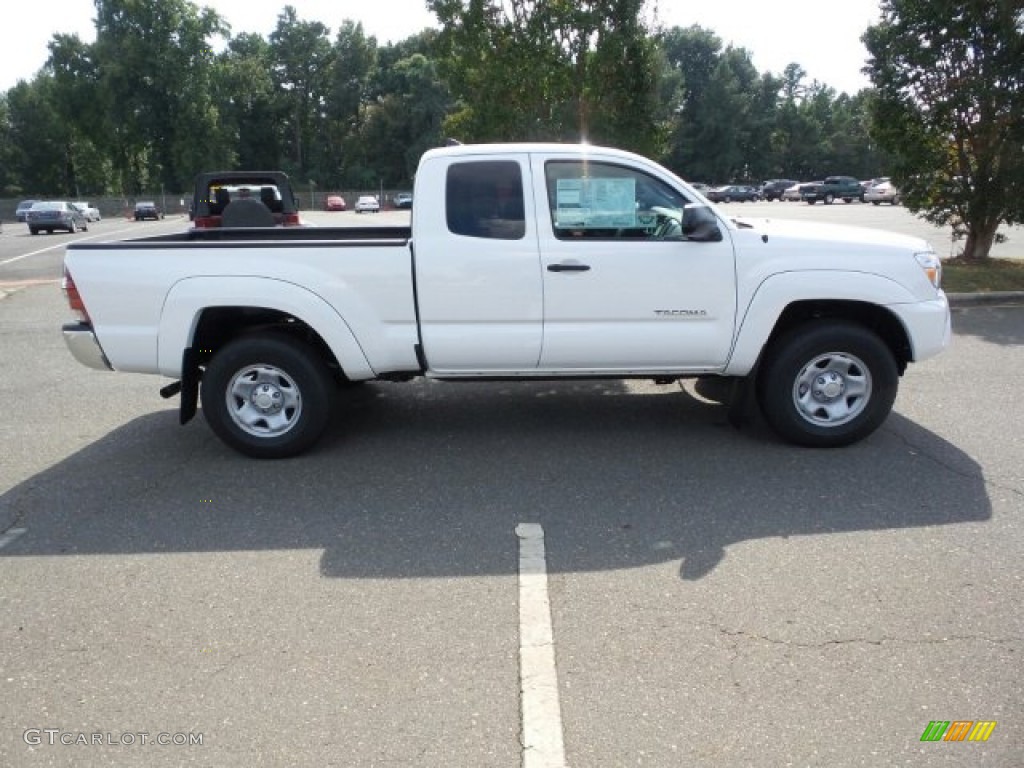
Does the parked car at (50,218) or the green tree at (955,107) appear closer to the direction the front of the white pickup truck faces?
the green tree

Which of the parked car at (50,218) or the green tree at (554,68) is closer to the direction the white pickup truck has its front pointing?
the green tree

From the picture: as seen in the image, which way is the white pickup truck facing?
to the viewer's right

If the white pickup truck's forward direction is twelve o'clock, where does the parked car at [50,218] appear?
The parked car is roughly at 8 o'clock from the white pickup truck.

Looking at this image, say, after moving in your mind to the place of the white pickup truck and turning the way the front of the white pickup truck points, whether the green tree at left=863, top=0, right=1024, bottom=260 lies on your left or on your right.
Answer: on your left

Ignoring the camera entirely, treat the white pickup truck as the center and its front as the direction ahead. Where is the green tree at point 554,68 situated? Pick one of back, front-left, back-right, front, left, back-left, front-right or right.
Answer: left
